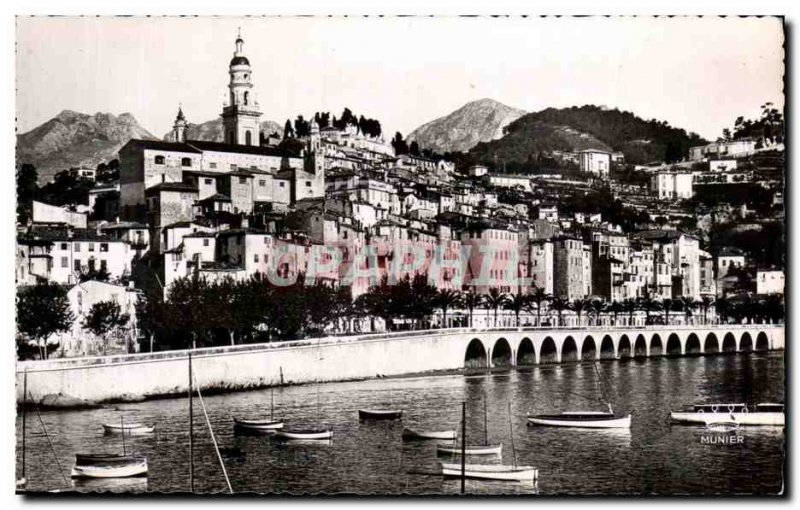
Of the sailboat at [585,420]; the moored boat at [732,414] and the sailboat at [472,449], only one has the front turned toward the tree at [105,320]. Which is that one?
the moored boat

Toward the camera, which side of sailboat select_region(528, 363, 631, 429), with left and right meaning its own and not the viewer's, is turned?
right

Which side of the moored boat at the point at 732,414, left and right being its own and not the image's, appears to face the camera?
left

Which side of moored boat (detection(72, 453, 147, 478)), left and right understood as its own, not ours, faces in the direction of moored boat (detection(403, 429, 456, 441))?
front

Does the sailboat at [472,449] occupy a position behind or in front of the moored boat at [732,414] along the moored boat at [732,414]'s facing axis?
in front

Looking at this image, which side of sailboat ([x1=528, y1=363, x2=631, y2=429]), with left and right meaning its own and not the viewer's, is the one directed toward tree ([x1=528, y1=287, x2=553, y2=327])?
left

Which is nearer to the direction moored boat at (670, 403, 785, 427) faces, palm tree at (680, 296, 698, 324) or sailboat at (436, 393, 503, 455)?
the sailboat

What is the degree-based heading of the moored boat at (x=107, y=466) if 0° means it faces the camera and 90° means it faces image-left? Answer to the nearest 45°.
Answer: approximately 270°

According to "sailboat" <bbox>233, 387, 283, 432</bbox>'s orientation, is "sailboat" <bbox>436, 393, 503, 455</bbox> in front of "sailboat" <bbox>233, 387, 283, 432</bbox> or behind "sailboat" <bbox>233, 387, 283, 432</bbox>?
in front
